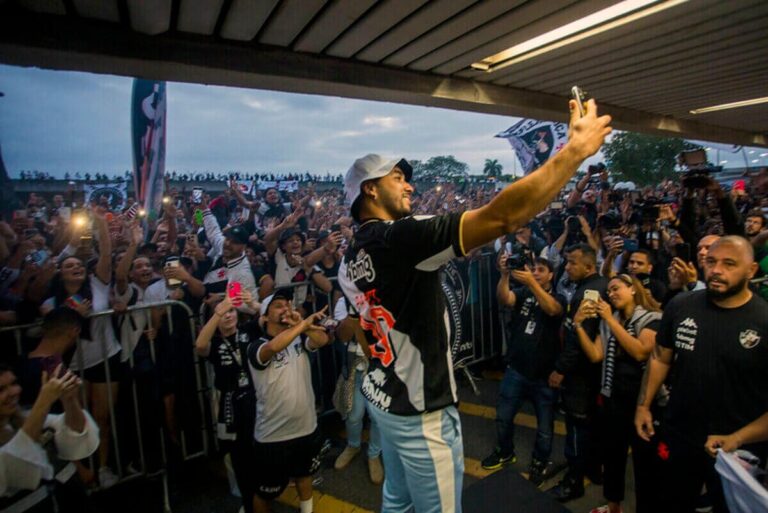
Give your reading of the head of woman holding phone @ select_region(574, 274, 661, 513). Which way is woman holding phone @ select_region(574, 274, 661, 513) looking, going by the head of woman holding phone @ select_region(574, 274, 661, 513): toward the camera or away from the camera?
toward the camera

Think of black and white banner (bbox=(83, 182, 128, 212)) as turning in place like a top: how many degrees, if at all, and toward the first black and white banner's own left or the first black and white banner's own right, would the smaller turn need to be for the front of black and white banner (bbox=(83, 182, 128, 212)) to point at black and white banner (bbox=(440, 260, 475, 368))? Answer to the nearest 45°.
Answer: approximately 45° to the first black and white banner's own left

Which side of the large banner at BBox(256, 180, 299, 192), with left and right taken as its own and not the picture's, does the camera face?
front

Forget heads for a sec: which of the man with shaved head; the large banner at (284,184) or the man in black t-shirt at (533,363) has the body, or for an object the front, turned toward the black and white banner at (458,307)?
the large banner

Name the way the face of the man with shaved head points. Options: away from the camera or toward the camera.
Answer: toward the camera

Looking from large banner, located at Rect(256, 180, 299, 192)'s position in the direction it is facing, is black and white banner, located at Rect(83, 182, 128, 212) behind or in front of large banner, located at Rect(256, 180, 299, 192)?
in front

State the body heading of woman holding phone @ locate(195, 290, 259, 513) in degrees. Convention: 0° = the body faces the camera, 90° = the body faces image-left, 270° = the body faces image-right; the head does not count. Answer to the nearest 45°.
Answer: approximately 315°

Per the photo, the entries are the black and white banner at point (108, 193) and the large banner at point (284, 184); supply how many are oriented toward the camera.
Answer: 2

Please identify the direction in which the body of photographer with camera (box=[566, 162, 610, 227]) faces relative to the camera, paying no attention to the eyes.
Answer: toward the camera

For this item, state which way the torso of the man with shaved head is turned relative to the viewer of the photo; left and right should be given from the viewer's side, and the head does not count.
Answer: facing the viewer

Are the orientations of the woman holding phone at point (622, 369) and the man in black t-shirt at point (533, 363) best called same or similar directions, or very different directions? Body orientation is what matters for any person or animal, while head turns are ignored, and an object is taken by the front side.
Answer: same or similar directions

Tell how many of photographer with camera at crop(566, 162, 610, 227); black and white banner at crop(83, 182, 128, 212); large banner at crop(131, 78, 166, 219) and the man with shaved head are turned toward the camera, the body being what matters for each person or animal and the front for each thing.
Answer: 4
